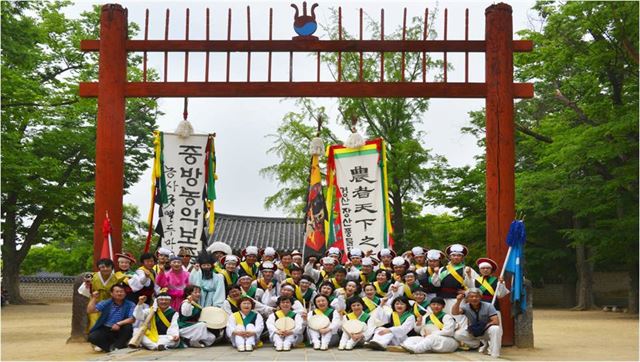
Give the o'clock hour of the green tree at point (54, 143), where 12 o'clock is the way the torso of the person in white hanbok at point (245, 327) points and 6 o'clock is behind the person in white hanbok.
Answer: The green tree is roughly at 5 o'clock from the person in white hanbok.

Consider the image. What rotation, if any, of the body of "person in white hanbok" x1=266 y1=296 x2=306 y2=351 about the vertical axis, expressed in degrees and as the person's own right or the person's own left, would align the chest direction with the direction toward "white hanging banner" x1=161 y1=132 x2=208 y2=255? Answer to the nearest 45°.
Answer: approximately 135° to the person's own right

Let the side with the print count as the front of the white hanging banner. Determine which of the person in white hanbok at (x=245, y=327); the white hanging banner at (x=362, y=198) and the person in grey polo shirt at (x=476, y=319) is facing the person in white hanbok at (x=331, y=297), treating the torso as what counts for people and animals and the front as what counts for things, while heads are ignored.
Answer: the white hanging banner

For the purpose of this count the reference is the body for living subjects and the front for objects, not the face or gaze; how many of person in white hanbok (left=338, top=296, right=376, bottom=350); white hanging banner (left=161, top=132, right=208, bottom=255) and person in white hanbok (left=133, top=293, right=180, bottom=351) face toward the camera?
3

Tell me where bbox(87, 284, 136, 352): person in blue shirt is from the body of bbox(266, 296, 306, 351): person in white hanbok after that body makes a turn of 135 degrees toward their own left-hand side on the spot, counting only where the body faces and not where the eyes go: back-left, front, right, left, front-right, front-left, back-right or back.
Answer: back-left

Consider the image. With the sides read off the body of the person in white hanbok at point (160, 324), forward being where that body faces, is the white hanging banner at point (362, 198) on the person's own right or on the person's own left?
on the person's own left

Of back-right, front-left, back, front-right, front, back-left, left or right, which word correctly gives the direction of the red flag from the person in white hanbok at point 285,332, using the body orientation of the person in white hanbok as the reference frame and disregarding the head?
right

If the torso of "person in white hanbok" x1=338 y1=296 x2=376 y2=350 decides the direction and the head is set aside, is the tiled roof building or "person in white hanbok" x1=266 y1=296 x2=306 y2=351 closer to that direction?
the person in white hanbok

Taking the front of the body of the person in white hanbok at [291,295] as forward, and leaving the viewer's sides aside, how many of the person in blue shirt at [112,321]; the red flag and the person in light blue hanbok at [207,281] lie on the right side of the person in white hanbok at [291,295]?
3

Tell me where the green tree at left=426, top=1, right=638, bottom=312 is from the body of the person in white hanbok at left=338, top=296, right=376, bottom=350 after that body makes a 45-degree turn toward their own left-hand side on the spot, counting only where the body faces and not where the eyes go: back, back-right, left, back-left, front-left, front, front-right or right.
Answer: left

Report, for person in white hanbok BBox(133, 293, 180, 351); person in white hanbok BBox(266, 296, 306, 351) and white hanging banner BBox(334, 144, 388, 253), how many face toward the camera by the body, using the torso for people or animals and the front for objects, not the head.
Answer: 3
